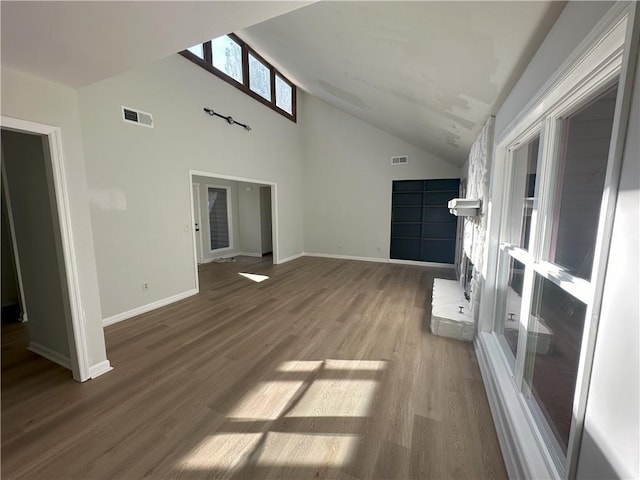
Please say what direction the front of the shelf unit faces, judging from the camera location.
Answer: facing the viewer

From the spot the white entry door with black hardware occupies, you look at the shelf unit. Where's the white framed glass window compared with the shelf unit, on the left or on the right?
right

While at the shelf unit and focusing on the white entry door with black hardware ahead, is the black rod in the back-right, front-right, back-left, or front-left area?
front-left

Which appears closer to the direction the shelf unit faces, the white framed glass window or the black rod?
the white framed glass window

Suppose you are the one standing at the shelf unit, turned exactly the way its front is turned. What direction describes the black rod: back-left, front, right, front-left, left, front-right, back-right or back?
front-right

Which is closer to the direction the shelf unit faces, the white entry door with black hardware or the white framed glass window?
the white framed glass window

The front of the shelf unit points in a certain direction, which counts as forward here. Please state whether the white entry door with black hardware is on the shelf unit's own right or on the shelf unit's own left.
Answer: on the shelf unit's own right

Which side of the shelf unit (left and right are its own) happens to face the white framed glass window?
front

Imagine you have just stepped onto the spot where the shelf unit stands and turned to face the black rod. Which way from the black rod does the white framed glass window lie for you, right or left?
left

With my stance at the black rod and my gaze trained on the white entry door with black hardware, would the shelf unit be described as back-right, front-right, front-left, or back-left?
back-right
